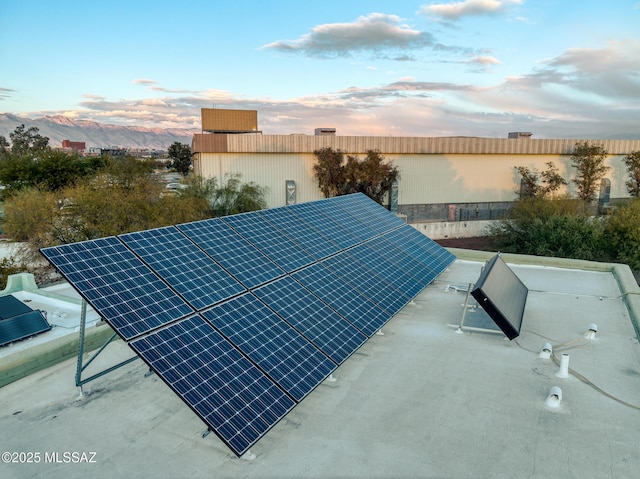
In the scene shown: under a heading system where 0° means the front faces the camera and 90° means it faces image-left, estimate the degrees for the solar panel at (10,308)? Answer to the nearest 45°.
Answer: approximately 315°

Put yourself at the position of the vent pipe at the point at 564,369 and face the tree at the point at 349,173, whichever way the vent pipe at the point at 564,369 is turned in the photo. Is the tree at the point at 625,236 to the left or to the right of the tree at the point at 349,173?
right

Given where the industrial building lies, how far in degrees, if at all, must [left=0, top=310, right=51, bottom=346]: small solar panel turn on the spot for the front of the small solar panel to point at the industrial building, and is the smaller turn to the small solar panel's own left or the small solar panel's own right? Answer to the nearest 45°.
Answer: approximately 90° to the small solar panel's own left

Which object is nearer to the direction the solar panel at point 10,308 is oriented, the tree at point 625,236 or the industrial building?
the tree

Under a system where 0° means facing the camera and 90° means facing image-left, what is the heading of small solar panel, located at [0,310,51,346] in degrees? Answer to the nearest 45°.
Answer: approximately 315°

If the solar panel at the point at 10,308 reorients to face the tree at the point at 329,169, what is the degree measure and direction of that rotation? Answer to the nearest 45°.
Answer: approximately 90° to its left

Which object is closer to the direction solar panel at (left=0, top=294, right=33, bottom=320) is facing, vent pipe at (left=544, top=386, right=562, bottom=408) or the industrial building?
the vent pipe
